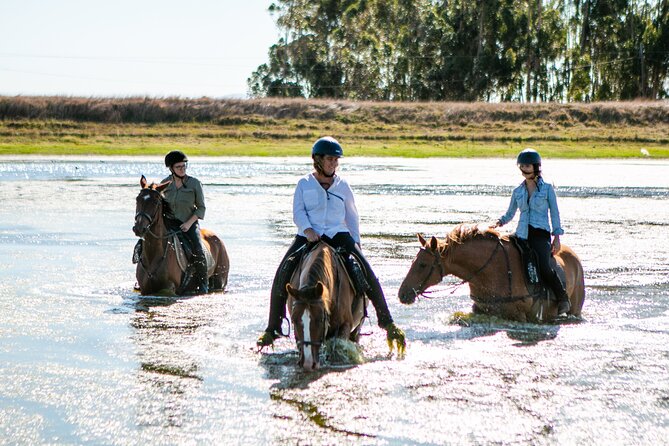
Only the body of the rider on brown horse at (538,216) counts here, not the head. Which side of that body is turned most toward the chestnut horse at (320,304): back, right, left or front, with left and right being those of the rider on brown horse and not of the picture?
front

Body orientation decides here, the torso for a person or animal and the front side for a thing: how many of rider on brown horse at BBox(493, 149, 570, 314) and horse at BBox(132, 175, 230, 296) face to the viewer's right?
0

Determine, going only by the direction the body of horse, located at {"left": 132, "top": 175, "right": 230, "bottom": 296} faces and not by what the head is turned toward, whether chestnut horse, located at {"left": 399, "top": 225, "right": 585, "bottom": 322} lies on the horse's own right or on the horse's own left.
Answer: on the horse's own left

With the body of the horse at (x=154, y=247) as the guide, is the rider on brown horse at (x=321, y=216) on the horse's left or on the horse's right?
on the horse's left

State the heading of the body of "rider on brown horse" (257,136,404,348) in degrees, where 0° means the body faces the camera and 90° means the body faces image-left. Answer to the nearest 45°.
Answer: approximately 0°

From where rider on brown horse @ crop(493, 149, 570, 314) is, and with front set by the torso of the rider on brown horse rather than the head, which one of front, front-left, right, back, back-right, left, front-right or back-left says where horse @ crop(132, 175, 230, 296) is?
front-right

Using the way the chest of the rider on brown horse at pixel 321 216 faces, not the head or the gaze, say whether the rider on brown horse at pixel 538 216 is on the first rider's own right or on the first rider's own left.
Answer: on the first rider's own left

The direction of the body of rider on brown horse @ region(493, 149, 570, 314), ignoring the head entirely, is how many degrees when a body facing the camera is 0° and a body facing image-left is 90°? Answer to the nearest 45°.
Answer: approximately 45°

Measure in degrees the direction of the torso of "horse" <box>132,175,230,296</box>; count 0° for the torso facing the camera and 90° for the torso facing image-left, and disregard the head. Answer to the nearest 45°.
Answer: approximately 45°

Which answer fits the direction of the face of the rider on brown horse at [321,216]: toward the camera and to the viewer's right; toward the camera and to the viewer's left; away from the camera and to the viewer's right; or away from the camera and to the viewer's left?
toward the camera and to the viewer's right

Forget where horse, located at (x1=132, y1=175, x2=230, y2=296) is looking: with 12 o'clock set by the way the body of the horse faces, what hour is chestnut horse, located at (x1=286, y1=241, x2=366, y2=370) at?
The chestnut horse is roughly at 10 o'clock from the horse.

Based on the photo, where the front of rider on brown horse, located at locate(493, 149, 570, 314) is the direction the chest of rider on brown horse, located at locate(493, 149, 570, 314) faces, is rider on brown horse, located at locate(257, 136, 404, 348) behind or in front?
in front

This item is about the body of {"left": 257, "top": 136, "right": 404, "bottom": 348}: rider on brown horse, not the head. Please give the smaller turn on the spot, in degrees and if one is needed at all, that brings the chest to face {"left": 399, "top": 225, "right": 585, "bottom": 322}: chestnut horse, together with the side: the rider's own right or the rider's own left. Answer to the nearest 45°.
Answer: approximately 135° to the rider's own left
